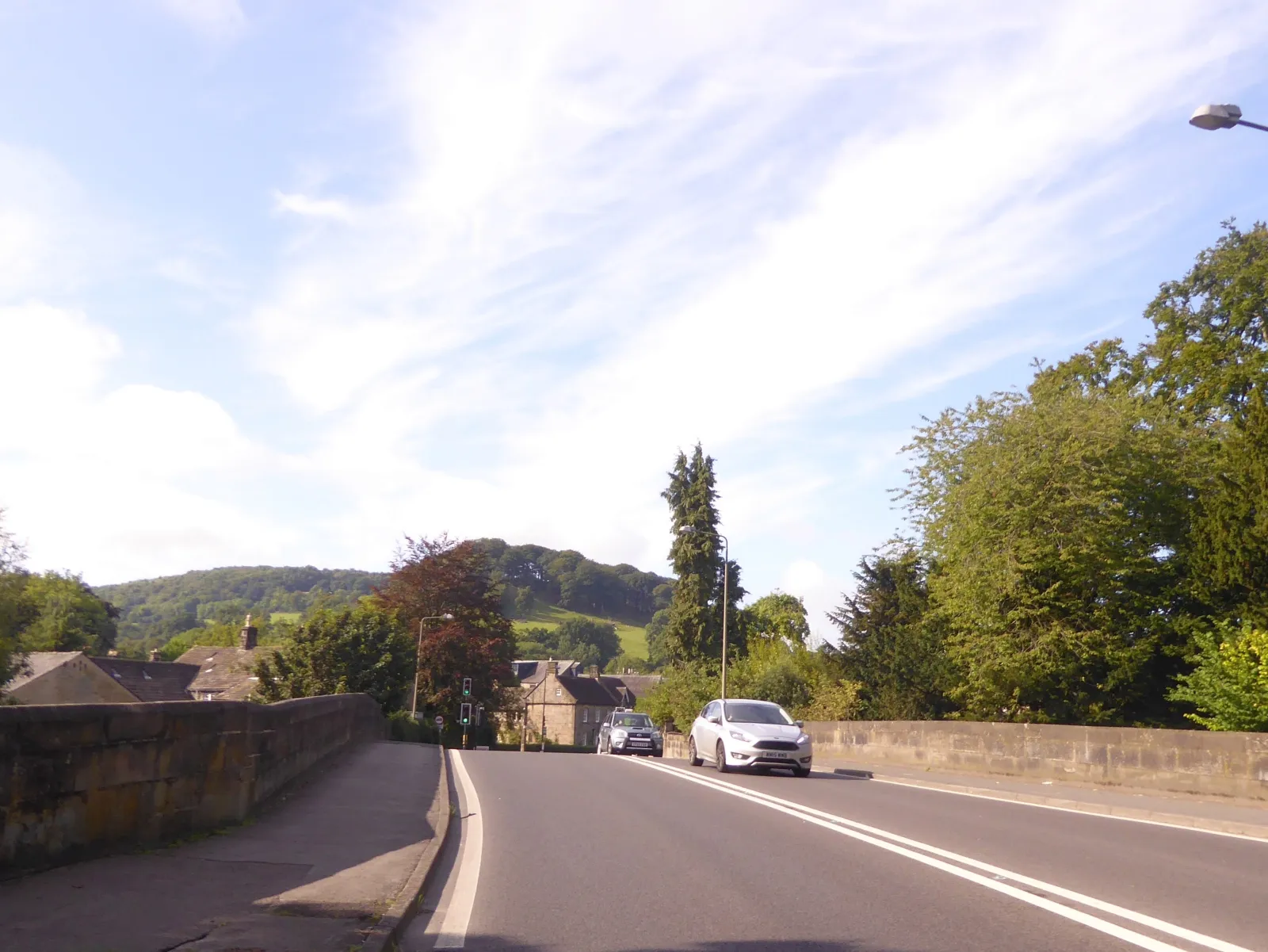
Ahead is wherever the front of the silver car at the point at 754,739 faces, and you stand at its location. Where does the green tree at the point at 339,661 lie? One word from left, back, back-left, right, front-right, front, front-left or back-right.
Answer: back

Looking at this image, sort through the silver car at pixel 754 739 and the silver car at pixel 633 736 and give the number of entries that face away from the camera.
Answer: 0

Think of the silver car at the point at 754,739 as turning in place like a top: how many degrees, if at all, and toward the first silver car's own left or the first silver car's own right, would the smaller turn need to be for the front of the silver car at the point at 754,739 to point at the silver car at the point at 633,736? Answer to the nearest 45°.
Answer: approximately 135° to the first silver car's own left

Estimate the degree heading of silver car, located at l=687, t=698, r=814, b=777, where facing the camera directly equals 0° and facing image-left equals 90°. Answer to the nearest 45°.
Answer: approximately 315°

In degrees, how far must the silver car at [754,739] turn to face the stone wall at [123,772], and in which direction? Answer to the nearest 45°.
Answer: approximately 45° to its right

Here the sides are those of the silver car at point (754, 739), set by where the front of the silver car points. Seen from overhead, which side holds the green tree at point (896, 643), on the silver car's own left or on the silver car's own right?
on the silver car's own left

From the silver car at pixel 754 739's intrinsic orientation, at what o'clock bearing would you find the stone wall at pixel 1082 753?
The stone wall is roughly at 11 o'clock from the silver car.

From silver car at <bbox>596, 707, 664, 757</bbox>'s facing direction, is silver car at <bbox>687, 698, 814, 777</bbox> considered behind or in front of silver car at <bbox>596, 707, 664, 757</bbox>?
in front

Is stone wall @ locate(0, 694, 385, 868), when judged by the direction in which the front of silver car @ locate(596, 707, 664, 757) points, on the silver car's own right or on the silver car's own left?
on the silver car's own right

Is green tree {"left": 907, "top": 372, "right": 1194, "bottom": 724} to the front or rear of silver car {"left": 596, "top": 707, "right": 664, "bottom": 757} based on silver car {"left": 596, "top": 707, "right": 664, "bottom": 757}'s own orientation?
to the front

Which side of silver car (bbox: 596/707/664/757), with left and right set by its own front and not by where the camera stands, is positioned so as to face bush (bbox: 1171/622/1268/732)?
front

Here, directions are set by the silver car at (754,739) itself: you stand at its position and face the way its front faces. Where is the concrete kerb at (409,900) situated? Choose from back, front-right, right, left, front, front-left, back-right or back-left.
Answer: front-right
